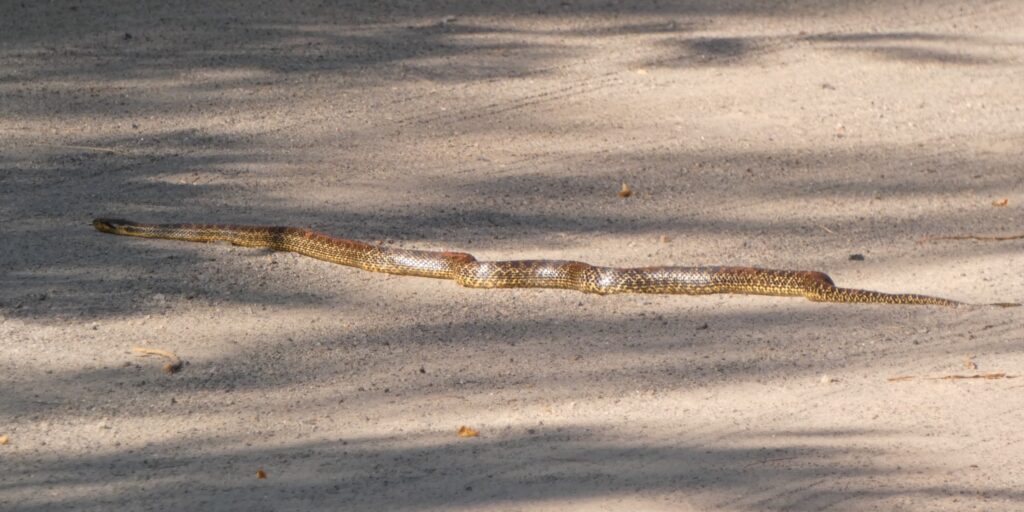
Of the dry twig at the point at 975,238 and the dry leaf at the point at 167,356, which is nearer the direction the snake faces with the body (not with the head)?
the dry leaf

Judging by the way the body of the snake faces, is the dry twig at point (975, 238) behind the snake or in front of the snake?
behind

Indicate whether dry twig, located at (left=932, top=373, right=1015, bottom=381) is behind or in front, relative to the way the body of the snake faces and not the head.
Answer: behind

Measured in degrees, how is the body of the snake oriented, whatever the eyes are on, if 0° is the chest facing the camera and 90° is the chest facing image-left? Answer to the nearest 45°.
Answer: approximately 90°
